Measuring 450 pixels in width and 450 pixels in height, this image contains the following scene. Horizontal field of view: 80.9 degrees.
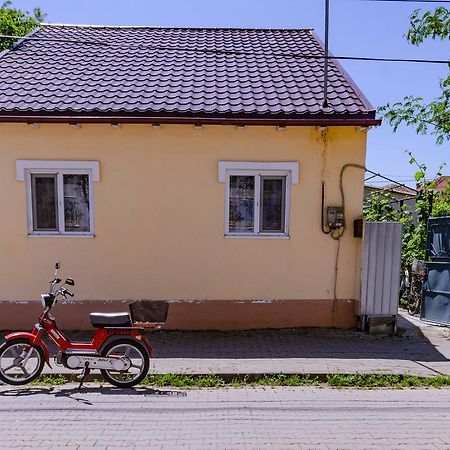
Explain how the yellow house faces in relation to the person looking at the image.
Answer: facing the viewer

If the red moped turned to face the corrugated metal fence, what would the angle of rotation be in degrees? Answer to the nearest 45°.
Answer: approximately 180°

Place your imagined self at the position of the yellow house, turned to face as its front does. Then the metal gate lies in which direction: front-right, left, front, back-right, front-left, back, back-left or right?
left

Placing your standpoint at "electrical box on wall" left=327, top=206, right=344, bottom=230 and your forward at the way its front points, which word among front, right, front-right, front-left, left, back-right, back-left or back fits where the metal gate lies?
back-left

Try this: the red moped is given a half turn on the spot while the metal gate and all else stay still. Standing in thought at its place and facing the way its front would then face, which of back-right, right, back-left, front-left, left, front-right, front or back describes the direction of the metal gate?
front

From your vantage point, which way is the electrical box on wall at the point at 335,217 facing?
toward the camera

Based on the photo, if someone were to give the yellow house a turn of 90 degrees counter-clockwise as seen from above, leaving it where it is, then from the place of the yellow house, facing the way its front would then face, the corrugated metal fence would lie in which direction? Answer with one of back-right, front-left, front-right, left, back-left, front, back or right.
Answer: front

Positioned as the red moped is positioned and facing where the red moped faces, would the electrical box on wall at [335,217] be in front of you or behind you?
behind

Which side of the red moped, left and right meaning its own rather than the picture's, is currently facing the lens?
left
